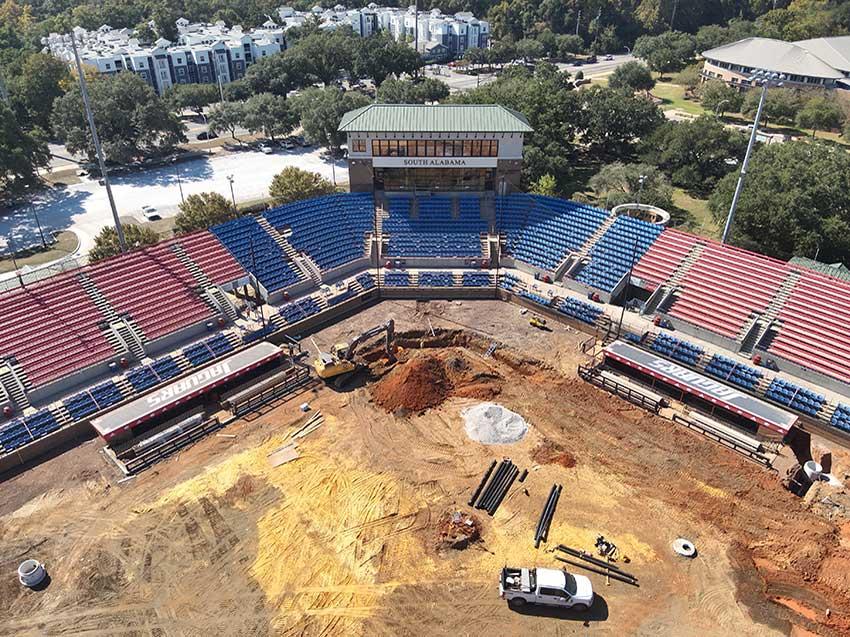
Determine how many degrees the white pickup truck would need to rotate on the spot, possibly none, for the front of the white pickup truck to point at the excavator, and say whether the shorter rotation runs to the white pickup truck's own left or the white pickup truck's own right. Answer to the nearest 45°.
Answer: approximately 135° to the white pickup truck's own left

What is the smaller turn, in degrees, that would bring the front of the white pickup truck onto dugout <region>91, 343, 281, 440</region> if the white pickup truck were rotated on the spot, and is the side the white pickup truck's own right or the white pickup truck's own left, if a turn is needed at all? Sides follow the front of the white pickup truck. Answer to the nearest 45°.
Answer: approximately 180°

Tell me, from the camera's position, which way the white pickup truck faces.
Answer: facing to the right of the viewer

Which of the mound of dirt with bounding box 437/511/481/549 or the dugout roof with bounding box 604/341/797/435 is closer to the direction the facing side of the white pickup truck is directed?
the dugout roof

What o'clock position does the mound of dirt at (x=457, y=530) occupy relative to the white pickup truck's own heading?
The mound of dirt is roughly at 7 o'clock from the white pickup truck.

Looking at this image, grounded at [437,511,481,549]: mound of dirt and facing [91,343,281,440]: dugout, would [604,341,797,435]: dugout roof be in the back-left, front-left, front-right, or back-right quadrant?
back-right

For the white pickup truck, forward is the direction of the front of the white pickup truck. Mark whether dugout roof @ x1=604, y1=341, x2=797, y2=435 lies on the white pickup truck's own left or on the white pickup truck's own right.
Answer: on the white pickup truck's own left
